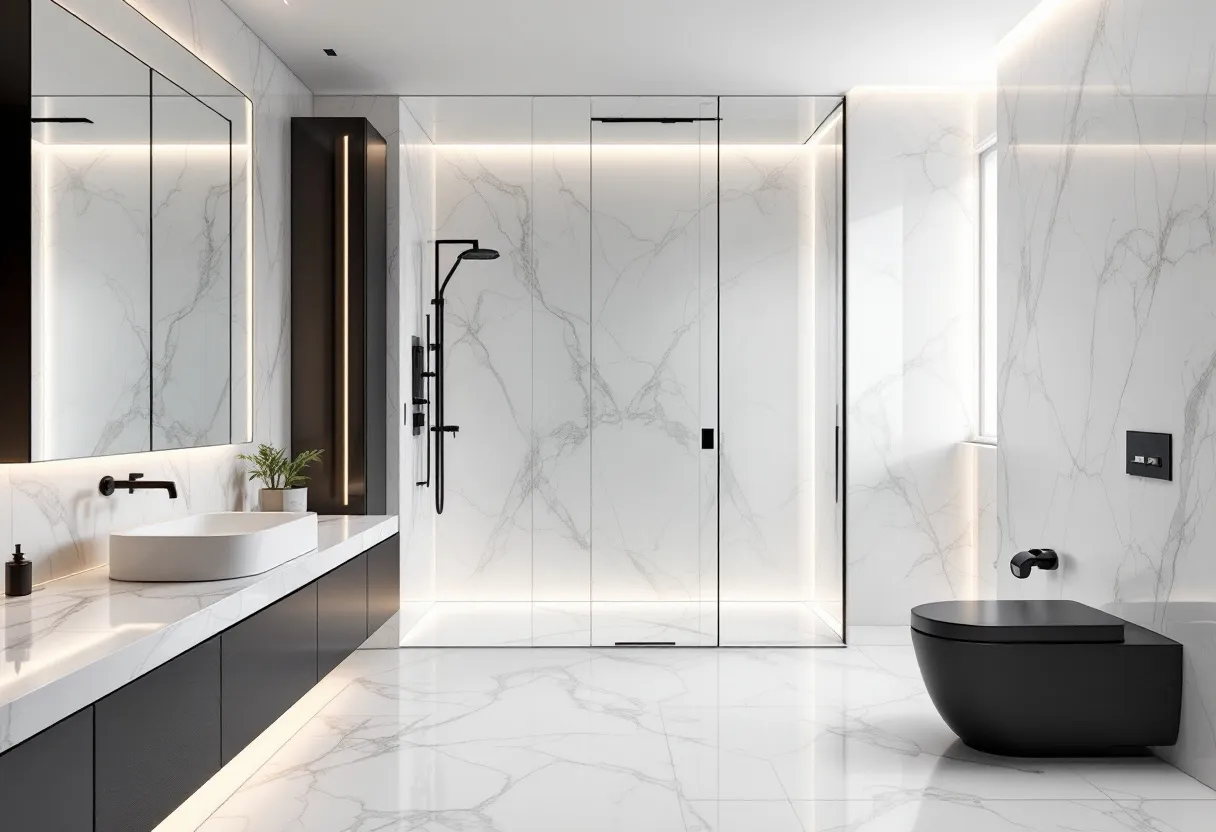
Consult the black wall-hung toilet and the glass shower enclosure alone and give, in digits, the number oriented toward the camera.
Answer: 1

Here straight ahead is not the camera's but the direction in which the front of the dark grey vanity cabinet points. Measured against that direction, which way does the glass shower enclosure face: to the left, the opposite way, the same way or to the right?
to the right

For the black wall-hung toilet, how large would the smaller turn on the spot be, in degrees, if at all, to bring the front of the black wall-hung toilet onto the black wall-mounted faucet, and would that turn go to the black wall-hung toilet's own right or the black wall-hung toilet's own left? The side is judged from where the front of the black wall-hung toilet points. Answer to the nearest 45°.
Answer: approximately 45° to the black wall-hung toilet's own left

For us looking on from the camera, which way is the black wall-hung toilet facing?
facing to the left of the viewer

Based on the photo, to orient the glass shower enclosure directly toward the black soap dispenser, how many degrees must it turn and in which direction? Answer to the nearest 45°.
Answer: approximately 45° to its right

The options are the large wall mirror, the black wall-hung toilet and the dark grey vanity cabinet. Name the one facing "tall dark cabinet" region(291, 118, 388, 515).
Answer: the black wall-hung toilet

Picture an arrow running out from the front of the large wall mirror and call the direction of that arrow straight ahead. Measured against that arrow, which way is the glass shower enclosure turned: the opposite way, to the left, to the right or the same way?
to the right
